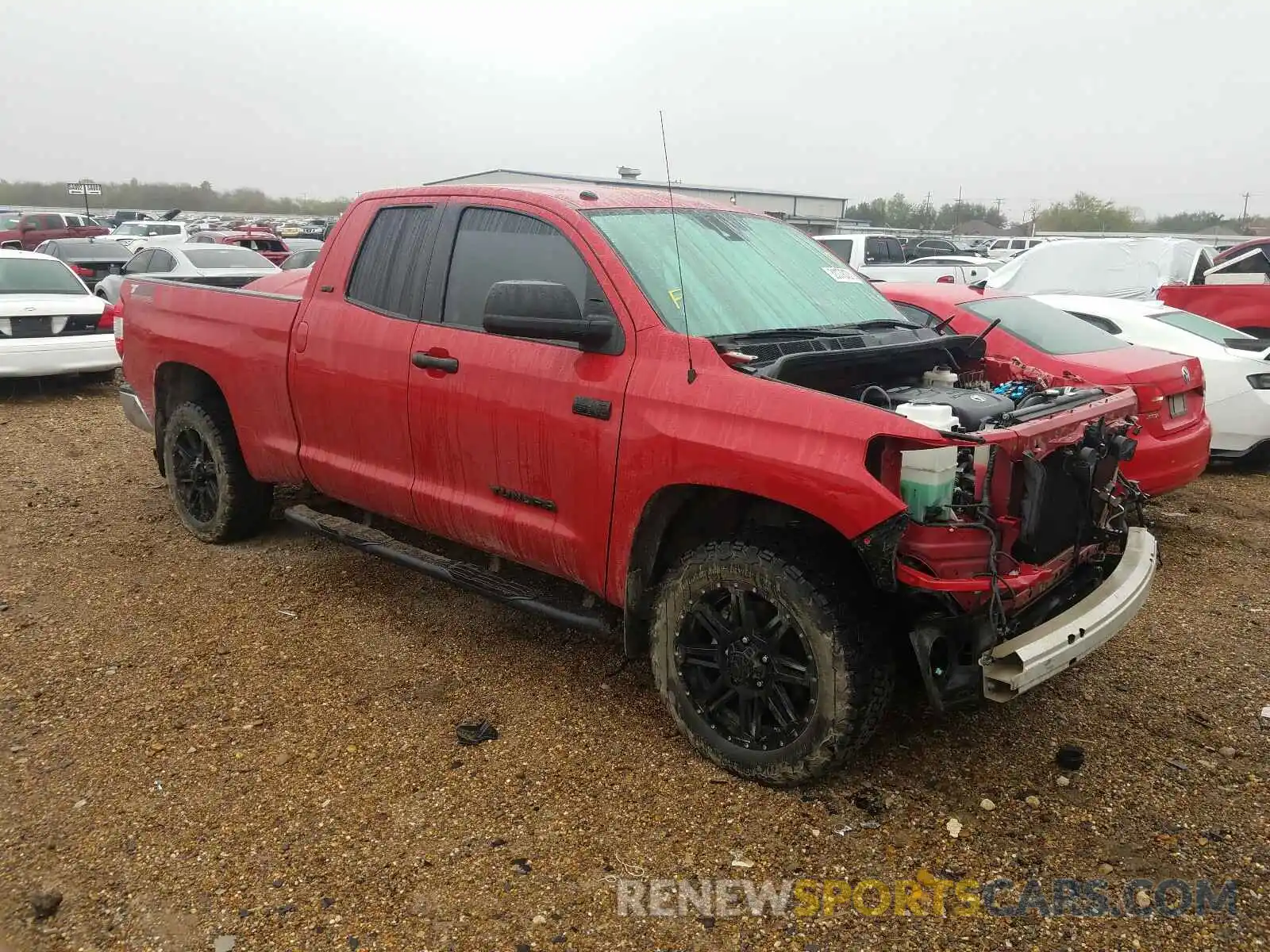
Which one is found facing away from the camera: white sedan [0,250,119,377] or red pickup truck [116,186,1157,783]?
the white sedan

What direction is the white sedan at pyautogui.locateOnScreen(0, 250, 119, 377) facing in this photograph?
away from the camera

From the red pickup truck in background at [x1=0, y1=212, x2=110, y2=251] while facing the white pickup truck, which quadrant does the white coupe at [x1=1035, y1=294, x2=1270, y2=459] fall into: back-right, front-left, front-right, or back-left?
front-right

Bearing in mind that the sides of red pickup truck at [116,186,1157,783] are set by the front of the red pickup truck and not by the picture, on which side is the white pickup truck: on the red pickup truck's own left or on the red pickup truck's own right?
on the red pickup truck's own left

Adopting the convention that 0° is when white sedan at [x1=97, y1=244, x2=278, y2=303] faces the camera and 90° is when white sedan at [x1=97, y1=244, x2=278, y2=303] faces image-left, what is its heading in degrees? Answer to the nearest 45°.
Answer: approximately 135°

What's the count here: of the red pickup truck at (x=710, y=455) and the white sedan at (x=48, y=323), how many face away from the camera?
1

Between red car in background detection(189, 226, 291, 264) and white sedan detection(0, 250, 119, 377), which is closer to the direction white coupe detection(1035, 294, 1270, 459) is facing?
the red car in background

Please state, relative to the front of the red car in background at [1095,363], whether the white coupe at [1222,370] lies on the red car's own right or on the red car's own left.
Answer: on the red car's own right

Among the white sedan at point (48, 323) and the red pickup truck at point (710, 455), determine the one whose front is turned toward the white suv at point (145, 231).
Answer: the white sedan at point (48, 323)

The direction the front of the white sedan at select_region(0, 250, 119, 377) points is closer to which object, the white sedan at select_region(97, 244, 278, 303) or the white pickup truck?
the white sedan
